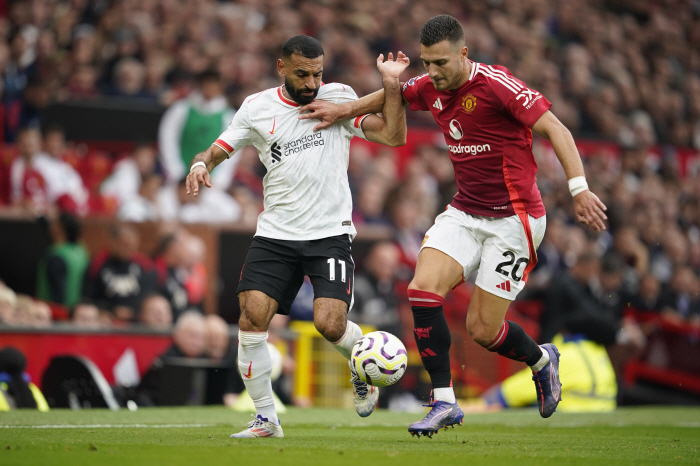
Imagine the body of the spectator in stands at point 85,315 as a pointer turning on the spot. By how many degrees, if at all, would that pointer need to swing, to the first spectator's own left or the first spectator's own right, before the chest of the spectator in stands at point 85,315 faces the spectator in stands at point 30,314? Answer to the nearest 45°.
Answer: approximately 45° to the first spectator's own right

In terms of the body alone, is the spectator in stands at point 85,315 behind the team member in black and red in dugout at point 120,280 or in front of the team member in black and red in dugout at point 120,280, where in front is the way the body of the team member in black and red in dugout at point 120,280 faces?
in front

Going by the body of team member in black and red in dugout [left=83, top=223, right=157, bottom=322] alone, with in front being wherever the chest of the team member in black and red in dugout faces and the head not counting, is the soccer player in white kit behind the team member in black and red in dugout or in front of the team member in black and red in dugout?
in front

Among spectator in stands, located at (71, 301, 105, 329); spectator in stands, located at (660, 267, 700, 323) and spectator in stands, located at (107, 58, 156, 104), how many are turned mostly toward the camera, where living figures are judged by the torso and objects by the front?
3

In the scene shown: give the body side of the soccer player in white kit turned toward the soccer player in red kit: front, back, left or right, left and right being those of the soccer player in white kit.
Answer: left

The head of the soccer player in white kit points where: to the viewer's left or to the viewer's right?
to the viewer's right

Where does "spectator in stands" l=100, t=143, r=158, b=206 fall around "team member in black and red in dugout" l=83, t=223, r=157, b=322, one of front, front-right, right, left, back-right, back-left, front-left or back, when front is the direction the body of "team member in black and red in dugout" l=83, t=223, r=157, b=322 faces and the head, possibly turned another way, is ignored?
back

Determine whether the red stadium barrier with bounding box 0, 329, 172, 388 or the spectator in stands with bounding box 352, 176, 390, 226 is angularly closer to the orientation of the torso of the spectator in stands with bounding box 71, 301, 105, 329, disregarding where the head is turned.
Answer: the red stadium barrier

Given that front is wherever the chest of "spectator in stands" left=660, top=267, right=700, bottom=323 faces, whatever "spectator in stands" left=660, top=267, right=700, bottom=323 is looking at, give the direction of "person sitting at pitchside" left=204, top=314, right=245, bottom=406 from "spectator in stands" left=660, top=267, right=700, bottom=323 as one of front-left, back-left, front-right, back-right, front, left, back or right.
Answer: front-right

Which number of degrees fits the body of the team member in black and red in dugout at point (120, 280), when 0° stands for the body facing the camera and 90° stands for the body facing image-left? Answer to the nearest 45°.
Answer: approximately 0°

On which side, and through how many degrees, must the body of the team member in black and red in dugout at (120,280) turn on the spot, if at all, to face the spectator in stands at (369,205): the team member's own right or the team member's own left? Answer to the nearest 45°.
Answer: approximately 135° to the team member's own left
